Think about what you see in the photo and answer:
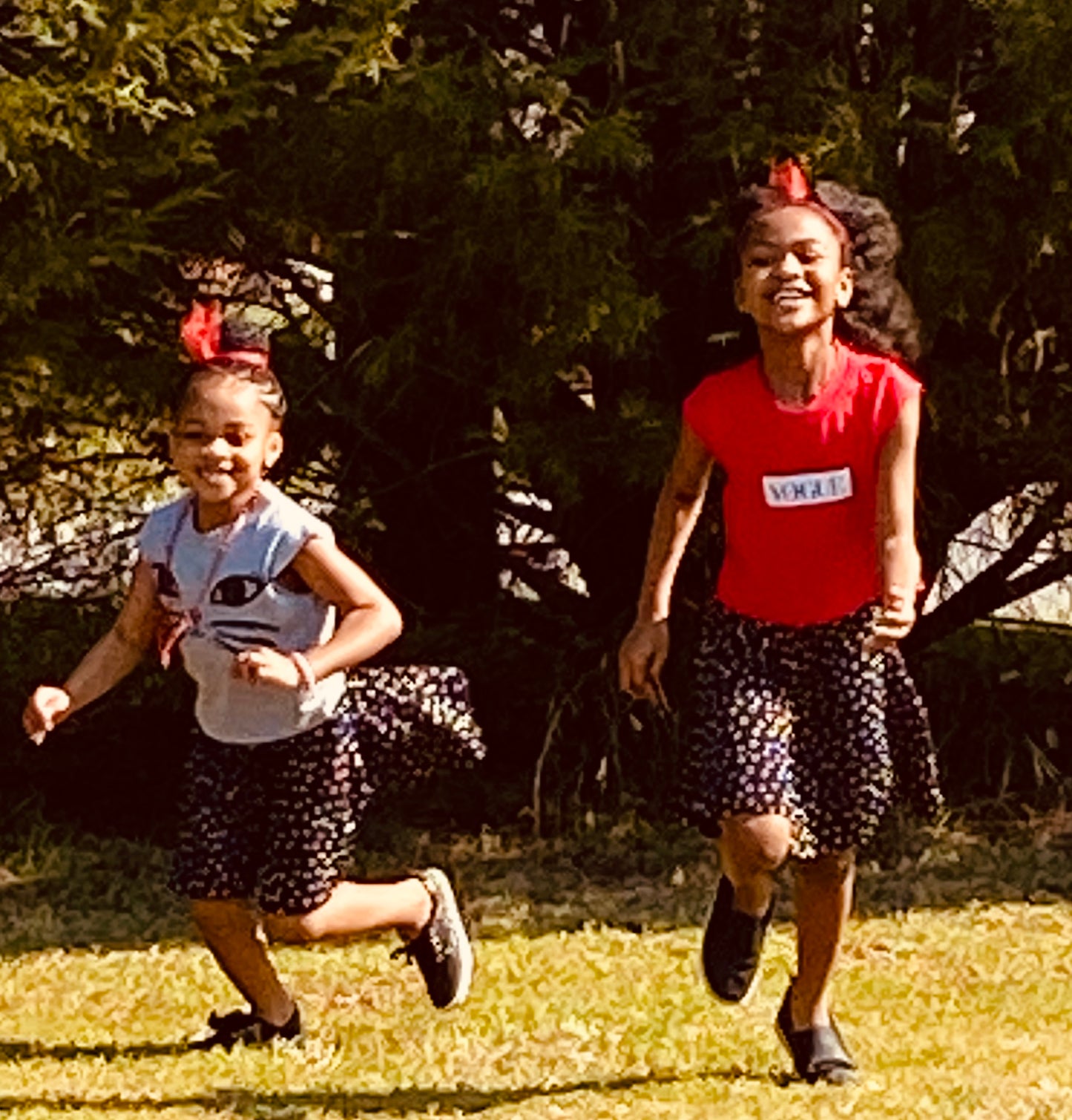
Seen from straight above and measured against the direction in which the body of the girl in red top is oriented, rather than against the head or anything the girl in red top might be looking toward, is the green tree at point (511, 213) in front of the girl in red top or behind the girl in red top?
behind

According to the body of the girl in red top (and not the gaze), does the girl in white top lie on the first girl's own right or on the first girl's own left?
on the first girl's own right

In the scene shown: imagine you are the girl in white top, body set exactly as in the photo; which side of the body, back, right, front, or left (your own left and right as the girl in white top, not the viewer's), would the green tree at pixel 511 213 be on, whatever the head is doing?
back

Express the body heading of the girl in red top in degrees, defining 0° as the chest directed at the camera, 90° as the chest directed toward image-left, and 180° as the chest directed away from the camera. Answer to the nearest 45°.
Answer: approximately 0°

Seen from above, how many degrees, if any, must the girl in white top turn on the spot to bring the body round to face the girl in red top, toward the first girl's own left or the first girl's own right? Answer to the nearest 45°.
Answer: approximately 135° to the first girl's own left
